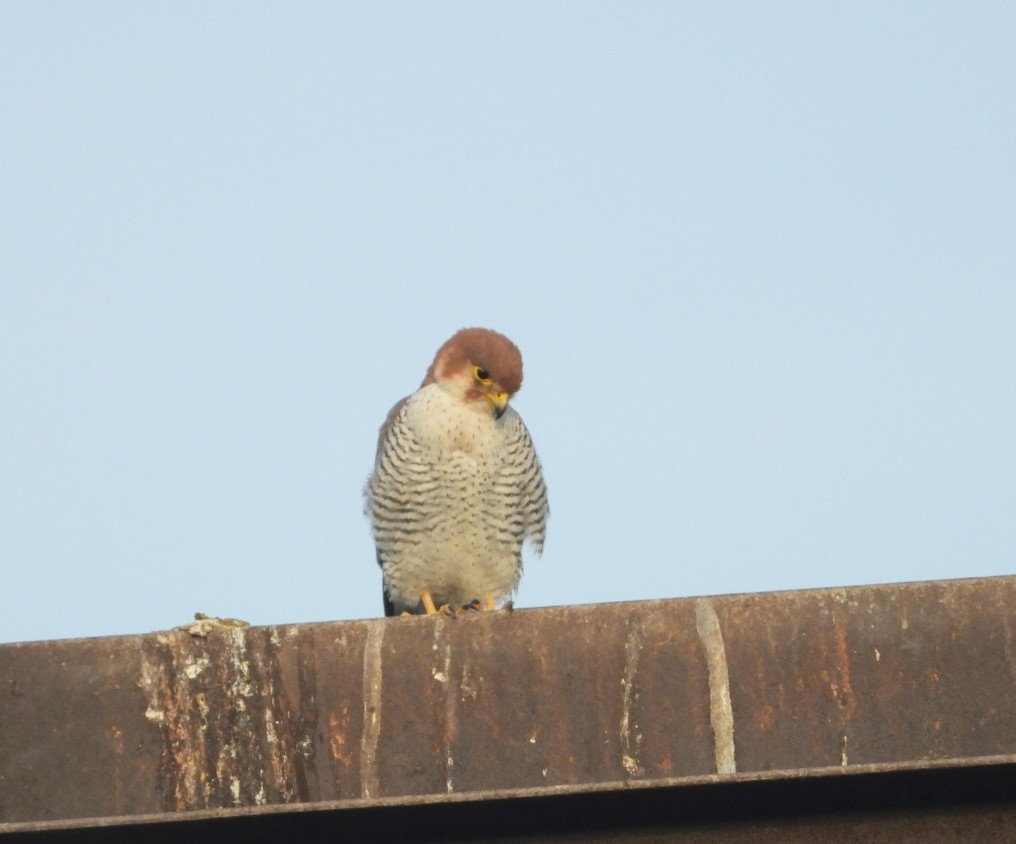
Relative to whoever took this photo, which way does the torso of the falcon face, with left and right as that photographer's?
facing the viewer
